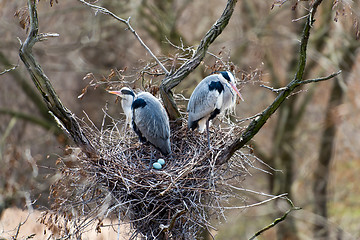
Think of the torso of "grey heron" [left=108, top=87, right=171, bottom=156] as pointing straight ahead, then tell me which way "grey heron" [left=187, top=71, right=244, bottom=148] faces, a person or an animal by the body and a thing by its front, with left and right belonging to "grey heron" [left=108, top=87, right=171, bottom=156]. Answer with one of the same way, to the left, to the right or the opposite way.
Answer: the opposite way

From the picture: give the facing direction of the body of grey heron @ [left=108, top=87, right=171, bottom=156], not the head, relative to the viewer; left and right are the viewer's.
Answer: facing to the left of the viewer

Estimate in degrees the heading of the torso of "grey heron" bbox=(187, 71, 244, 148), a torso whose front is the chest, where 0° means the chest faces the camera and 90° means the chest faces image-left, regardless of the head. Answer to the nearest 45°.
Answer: approximately 270°

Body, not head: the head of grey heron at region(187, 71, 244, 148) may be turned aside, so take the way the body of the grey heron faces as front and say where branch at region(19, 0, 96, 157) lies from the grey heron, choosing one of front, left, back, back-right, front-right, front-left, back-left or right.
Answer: back-right

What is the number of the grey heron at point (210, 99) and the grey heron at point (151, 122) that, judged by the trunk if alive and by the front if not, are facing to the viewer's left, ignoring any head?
1

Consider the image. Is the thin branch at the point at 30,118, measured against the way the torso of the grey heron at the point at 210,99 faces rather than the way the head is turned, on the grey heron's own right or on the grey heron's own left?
on the grey heron's own left

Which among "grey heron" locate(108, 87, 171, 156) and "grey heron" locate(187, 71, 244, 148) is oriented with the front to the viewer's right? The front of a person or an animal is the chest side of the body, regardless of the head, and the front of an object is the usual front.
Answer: "grey heron" locate(187, 71, 244, 148)
